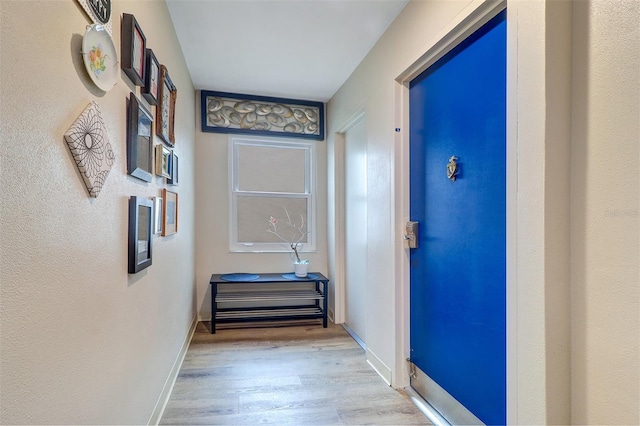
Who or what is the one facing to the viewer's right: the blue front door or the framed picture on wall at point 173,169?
the framed picture on wall

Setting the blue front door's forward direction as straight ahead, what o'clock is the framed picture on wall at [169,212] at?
The framed picture on wall is roughly at 1 o'clock from the blue front door.

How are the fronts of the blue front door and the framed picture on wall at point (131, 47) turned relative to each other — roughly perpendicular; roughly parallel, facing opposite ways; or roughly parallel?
roughly parallel, facing opposite ways

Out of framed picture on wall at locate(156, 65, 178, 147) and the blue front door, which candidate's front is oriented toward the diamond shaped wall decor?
the blue front door

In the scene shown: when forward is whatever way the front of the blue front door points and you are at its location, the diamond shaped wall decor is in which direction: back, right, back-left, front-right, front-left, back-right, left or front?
front

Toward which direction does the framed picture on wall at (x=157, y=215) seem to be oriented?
to the viewer's right

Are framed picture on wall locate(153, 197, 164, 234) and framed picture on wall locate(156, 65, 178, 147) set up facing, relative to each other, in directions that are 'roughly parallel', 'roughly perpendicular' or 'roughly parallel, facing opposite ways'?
roughly parallel

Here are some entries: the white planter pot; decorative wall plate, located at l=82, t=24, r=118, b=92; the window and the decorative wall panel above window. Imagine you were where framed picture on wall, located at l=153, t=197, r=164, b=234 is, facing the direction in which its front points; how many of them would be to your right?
1

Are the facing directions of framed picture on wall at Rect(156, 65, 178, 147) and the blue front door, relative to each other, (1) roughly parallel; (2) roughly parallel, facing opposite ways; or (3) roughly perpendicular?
roughly parallel, facing opposite ways

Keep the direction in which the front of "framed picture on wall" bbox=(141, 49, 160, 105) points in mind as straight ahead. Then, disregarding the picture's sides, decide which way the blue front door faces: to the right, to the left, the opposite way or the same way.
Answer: the opposite way

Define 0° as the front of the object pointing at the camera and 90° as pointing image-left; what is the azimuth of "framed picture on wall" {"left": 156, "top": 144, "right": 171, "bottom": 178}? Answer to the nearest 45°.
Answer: approximately 270°

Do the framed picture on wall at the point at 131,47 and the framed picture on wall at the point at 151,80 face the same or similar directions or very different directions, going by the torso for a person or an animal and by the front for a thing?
same or similar directions

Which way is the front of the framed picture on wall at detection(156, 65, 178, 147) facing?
to the viewer's right

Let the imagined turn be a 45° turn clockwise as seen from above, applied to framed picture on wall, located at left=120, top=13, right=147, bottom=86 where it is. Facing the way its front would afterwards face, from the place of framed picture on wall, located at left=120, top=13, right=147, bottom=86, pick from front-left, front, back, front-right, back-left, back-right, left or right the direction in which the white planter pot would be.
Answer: left

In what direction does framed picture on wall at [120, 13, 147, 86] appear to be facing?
to the viewer's right

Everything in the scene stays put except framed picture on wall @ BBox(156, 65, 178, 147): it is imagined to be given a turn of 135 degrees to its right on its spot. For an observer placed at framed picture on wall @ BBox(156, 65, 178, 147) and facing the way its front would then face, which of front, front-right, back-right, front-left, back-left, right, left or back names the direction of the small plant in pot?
back

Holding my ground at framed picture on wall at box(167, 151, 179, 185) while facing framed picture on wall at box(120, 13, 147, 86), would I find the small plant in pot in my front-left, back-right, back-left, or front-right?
back-left

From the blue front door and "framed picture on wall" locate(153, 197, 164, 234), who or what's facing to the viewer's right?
the framed picture on wall

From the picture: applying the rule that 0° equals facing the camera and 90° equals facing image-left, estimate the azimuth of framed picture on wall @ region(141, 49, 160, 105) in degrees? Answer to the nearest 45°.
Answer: approximately 270°
